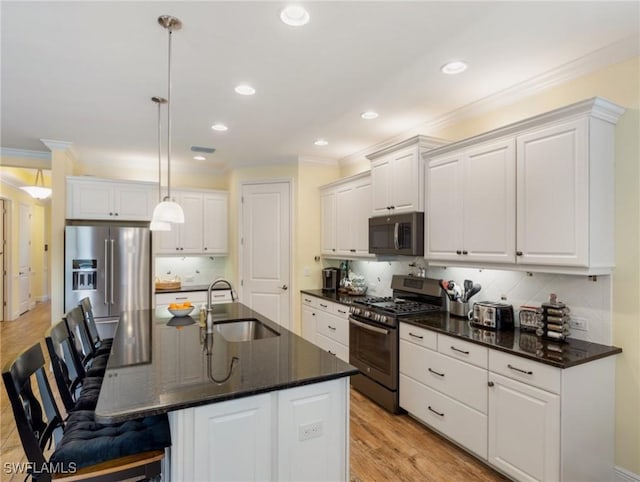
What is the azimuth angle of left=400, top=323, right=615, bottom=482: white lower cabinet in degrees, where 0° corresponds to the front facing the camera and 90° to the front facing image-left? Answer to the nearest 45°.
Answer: approximately 45°

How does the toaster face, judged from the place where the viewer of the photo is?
facing the viewer and to the left of the viewer

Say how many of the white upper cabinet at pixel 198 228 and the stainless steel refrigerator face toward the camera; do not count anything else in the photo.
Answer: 2

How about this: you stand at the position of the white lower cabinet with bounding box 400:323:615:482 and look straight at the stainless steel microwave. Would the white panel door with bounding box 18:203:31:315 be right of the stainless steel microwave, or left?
left

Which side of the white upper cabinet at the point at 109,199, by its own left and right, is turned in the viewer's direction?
front

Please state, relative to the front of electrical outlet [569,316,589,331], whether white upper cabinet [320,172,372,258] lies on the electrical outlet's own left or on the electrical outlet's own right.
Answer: on the electrical outlet's own right

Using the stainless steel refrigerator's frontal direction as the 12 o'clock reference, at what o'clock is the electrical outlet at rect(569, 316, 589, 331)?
The electrical outlet is roughly at 11 o'clock from the stainless steel refrigerator.

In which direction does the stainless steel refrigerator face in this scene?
toward the camera

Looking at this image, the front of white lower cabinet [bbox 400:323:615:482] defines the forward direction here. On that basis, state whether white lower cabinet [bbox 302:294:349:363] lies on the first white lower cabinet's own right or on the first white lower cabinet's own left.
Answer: on the first white lower cabinet's own right

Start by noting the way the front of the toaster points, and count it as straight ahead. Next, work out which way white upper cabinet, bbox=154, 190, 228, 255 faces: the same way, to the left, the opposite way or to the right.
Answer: to the left

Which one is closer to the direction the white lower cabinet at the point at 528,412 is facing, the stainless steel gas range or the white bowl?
the white bowl

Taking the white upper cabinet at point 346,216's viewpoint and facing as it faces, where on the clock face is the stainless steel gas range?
The stainless steel gas range is roughly at 10 o'clock from the white upper cabinet.

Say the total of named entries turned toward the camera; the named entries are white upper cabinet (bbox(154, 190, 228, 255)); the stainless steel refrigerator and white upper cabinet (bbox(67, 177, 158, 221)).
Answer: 3
